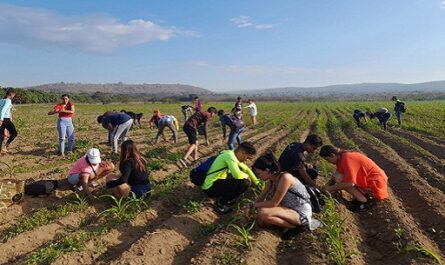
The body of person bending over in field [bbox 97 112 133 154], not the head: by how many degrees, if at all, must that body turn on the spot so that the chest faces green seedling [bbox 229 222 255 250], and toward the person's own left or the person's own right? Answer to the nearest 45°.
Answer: approximately 90° to the person's own left

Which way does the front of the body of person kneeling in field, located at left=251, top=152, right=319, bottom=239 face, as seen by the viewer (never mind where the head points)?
to the viewer's left

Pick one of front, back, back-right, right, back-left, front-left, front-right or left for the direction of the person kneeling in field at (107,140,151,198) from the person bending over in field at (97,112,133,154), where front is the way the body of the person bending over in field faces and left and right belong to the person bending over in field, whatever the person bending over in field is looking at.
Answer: left

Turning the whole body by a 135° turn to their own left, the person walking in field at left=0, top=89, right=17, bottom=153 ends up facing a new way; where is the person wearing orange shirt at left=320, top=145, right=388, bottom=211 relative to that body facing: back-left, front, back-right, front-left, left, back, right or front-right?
back

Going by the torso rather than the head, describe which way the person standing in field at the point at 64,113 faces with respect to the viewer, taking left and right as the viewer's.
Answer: facing the viewer

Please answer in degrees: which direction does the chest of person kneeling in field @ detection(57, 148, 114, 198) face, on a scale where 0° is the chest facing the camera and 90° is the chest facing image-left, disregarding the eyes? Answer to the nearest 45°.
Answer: approximately 270°

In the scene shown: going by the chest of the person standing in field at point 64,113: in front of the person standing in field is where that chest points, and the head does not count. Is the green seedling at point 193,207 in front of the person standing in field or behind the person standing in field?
in front

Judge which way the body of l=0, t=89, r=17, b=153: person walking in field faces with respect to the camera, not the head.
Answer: to the viewer's right

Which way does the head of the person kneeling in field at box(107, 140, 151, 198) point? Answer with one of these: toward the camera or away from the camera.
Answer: away from the camera

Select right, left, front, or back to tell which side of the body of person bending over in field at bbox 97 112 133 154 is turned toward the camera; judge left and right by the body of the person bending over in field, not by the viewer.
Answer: left
